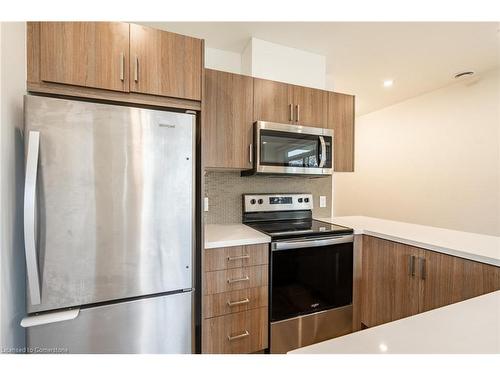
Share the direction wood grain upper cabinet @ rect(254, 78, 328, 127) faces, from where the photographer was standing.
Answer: facing the viewer and to the right of the viewer

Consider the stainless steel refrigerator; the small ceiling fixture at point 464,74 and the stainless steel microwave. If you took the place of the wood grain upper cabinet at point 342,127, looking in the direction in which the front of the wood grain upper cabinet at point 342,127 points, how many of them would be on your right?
2

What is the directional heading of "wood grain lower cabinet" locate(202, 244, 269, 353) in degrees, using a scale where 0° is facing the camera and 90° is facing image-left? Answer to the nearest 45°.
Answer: approximately 315°

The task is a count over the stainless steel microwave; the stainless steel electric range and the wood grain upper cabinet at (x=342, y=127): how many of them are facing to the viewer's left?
0

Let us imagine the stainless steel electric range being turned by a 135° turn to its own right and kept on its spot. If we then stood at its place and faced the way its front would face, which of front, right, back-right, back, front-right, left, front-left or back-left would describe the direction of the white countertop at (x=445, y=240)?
back

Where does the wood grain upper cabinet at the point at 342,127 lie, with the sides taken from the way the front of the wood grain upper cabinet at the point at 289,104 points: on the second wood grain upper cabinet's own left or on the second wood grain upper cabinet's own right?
on the second wood grain upper cabinet's own left

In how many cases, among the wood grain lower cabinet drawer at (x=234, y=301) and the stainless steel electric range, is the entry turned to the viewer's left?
0

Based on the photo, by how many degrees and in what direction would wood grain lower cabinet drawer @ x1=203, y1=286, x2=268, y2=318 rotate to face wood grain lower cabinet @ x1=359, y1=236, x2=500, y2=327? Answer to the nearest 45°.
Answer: approximately 45° to its left

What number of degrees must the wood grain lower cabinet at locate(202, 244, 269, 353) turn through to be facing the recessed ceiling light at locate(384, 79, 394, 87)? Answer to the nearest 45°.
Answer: approximately 90° to its left

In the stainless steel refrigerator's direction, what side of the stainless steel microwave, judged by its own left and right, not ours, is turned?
right

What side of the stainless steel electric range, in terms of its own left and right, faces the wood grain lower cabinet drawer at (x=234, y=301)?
right

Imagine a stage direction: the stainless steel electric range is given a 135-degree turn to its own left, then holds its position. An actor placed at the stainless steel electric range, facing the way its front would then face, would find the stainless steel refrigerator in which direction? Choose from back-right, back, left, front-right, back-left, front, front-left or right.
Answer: back-left

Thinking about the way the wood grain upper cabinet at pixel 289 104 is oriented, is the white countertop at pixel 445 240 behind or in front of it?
in front

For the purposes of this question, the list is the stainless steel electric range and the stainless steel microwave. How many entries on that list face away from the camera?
0
